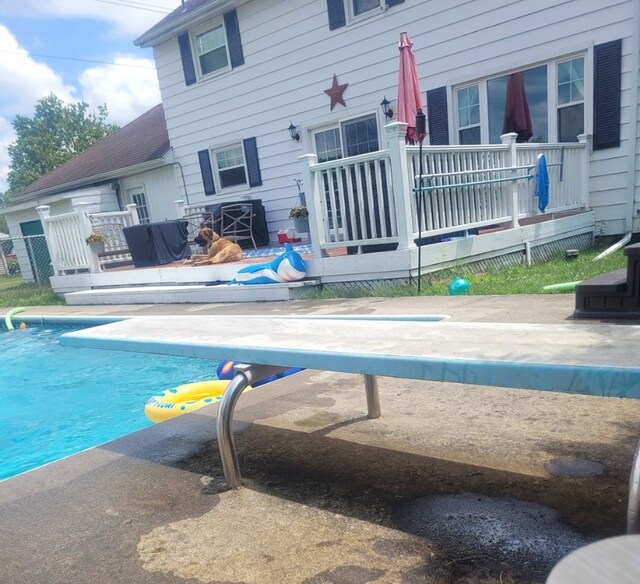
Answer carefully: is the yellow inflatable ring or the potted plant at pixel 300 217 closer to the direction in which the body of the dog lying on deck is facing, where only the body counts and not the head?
the yellow inflatable ring

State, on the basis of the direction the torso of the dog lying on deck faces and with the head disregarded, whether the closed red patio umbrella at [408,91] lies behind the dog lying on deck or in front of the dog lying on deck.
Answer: behind

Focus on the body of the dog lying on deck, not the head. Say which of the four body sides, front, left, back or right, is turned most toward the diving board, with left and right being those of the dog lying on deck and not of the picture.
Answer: left

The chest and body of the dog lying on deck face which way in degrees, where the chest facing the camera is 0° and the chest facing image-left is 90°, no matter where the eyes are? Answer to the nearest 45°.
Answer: approximately 90°

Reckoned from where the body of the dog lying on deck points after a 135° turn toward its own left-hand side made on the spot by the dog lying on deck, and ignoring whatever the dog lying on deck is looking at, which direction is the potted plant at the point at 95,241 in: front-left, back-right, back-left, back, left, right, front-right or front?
back

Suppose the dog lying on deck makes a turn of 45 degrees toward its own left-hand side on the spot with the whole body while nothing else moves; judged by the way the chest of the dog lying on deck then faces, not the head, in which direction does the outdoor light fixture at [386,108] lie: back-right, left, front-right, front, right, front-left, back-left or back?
back-left

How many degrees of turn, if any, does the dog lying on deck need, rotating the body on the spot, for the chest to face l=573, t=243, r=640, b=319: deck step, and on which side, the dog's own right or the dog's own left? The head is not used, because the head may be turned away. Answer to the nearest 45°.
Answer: approximately 135° to the dog's own left

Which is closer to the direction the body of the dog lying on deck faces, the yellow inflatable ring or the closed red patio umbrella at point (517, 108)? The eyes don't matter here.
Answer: the yellow inflatable ring
